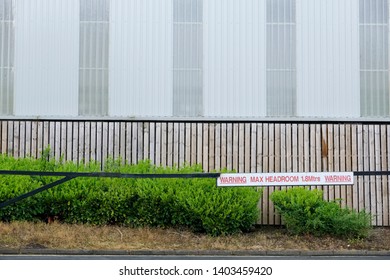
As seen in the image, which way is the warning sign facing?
toward the camera

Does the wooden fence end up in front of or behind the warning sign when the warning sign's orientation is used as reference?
behind

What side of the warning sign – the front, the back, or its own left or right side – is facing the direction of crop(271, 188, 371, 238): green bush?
back
